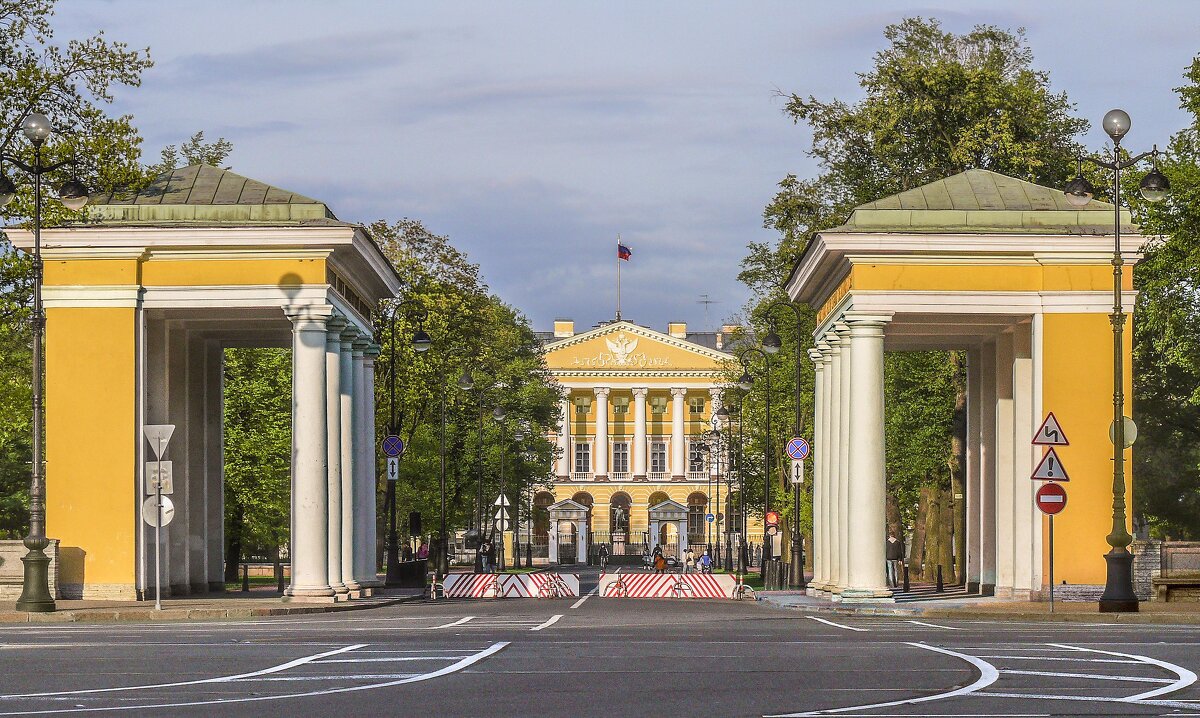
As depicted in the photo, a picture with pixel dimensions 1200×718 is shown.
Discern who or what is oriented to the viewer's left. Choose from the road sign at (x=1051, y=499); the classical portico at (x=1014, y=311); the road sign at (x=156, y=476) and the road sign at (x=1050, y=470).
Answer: the classical portico

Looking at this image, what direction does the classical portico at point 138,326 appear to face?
to the viewer's right

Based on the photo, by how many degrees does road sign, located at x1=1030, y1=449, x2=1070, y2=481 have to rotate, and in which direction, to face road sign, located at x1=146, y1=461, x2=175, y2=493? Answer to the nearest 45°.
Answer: approximately 90° to its right

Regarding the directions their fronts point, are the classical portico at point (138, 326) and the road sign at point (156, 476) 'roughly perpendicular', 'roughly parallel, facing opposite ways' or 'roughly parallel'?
roughly perpendicular

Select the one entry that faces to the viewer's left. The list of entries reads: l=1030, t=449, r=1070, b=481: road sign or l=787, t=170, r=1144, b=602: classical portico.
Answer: the classical portico
